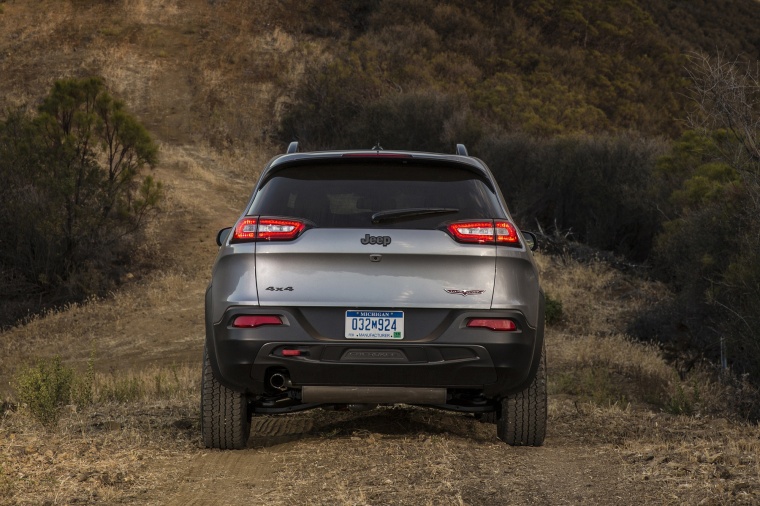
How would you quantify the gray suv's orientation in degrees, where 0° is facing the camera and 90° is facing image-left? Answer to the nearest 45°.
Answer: approximately 180°

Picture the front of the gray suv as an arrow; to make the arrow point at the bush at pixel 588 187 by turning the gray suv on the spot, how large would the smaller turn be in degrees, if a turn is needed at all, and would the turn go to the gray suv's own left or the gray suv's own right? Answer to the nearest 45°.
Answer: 0° — it already faces it

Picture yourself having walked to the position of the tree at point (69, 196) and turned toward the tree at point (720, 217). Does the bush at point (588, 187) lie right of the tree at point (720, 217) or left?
left

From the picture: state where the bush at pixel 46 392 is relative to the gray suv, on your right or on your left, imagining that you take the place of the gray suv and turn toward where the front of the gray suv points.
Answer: on your left
